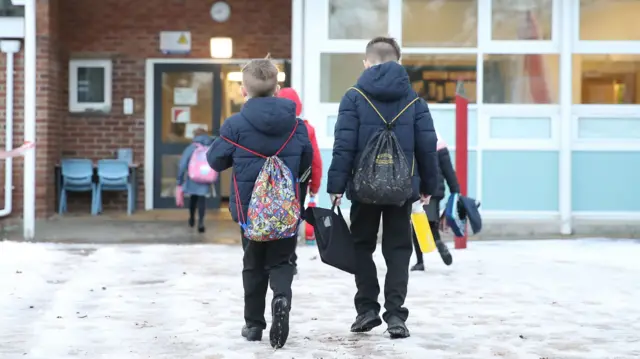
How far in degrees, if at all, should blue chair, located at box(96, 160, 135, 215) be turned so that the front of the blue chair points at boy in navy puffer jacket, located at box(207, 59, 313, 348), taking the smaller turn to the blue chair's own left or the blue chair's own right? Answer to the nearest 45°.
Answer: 0° — it already faces them

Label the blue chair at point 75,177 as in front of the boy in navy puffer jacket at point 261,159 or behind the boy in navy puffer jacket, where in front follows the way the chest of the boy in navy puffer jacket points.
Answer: in front

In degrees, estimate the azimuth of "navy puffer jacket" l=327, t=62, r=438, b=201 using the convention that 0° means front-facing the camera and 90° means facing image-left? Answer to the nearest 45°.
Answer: approximately 180°

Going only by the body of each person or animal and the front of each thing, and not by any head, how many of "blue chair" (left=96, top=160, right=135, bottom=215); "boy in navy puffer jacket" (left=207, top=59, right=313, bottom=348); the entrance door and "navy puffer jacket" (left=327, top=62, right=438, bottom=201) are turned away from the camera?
2

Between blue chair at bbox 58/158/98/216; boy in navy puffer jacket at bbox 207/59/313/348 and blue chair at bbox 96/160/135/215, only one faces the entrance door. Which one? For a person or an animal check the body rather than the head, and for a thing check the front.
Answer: the boy in navy puffer jacket

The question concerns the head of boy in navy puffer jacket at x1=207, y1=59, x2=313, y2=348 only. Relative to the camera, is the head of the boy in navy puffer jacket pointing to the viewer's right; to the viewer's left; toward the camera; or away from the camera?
away from the camera

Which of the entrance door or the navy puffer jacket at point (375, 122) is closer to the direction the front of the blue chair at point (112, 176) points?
the navy puffer jacket

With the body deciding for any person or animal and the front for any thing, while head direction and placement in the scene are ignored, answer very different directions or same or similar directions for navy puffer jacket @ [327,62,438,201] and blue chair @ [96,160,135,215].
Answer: very different directions

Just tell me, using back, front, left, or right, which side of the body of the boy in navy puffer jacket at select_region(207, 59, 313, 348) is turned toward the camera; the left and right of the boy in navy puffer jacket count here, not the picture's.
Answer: back
